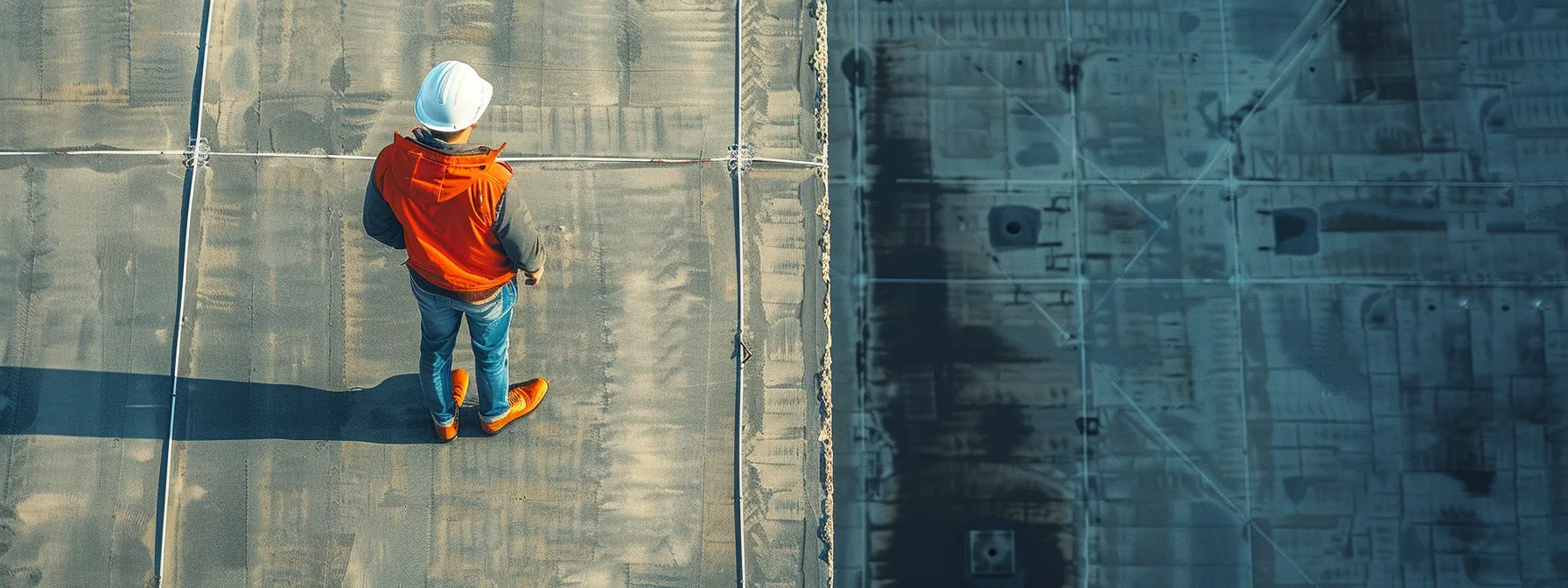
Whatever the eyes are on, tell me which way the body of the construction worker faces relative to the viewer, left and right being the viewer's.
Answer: facing away from the viewer and to the right of the viewer
